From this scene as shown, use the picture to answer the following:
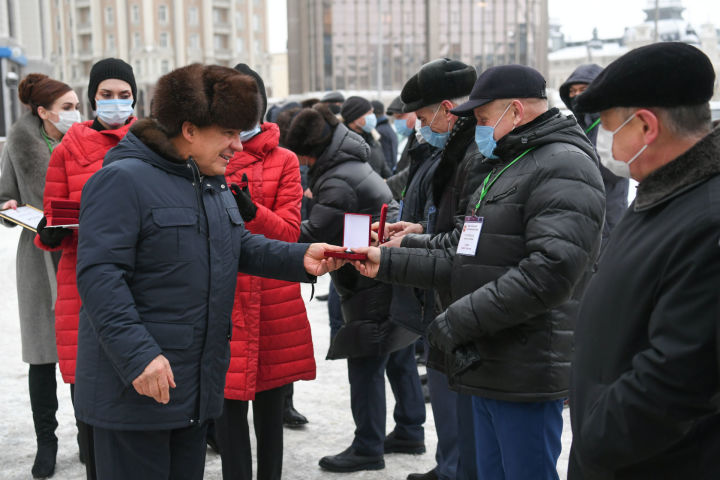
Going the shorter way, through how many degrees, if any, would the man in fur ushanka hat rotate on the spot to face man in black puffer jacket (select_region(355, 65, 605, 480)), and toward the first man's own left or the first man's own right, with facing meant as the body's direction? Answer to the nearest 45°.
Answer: approximately 45° to the first man's own left

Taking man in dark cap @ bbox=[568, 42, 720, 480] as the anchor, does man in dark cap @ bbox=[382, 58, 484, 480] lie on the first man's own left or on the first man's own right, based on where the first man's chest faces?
on the first man's own right

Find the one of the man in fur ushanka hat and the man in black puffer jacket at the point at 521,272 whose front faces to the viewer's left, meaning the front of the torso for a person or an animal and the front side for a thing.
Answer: the man in black puffer jacket

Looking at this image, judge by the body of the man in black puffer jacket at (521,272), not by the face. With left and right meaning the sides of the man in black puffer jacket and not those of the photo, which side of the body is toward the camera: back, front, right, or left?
left

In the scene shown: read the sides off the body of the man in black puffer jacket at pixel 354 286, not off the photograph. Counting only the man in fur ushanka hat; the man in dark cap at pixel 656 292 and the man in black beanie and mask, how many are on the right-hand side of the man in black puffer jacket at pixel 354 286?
1

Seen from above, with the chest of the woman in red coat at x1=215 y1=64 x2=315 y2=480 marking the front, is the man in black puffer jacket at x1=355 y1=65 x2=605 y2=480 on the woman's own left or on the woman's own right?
on the woman's own left

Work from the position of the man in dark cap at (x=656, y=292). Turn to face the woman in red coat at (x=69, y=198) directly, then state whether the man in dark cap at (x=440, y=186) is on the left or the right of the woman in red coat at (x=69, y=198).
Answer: right

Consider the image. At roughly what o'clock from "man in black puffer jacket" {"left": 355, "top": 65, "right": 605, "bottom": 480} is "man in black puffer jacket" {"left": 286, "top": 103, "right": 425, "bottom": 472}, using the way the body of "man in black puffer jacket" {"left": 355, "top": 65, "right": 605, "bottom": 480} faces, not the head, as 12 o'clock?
"man in black puffer jacket" {"left": 286, "top": 103, "right": 425, "bottom": 472} is roughly at 2 o'clock from "man in black puffer jacket" {"left": 355, "top": 65, "right": 605, "bottom": 480}.

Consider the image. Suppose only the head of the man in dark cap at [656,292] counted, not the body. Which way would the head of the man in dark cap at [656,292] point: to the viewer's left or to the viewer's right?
to the viewer's left

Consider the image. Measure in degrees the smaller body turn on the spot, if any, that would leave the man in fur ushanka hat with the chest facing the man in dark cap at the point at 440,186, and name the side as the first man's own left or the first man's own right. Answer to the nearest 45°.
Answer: approximately 90° to the first man's own left

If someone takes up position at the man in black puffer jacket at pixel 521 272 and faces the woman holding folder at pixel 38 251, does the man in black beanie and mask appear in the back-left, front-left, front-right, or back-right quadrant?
front-right

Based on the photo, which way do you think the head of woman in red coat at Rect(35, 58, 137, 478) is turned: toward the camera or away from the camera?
toward the camera

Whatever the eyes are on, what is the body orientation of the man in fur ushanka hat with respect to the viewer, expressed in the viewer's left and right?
facing the viewer and to the right of the viewer
